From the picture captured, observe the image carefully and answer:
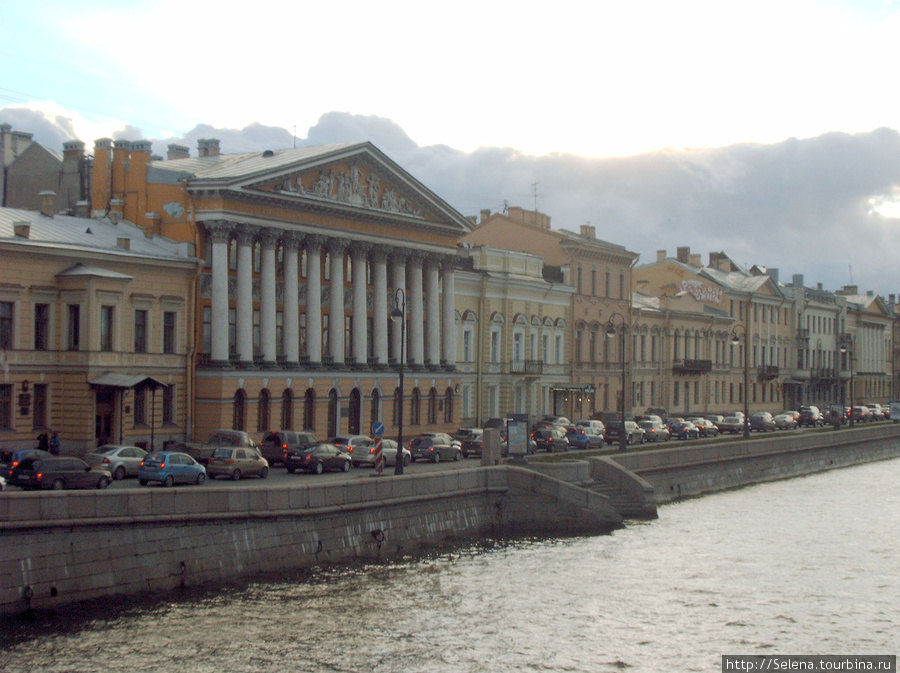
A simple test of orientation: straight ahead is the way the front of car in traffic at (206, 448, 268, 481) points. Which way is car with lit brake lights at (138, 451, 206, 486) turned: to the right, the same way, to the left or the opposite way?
the same way

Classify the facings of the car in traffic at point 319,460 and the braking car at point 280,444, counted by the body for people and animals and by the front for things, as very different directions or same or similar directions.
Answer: same or similar directions

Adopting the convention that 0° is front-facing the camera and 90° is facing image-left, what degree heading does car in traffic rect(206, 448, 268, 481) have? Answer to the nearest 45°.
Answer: approximately 225°

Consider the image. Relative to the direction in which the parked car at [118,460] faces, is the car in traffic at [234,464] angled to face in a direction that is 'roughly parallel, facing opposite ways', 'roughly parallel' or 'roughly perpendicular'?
roughly parallel

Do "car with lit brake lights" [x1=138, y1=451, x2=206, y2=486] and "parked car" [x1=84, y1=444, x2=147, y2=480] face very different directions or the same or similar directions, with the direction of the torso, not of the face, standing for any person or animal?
same or similar directions

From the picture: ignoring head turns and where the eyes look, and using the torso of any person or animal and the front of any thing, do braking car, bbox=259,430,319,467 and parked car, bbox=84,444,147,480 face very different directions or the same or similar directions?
same or similar directions

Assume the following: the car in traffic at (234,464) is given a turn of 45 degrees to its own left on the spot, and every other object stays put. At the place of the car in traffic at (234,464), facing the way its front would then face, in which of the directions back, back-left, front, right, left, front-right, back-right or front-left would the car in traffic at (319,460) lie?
front-right

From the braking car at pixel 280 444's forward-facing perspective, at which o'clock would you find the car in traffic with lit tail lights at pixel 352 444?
the car in traffic with lit tail lights at pixel 352 444 is roughly at 2 o'clock from the braking car at pixel 280 444.

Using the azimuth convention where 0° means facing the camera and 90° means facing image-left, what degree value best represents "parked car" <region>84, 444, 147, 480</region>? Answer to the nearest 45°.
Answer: approximately 225°

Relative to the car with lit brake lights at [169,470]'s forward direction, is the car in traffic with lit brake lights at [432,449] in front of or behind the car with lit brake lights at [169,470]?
in front

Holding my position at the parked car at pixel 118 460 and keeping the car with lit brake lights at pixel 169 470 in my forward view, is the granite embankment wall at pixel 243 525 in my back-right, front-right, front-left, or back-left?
front-right

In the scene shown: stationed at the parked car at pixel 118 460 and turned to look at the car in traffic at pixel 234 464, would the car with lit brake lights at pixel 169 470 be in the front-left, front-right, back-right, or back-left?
front-right

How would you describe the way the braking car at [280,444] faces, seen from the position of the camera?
facing away from the viewer and to the right of the viewer

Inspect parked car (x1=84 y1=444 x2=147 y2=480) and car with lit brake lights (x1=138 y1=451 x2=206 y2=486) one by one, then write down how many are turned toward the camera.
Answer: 0

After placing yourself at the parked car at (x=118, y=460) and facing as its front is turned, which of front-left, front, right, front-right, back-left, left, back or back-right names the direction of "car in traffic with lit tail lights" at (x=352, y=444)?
front

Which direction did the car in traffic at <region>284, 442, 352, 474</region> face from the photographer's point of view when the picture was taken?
facing away from the viewer and to the right of the viewer

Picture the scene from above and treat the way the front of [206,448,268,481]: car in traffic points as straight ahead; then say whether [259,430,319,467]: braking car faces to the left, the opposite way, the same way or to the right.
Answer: the same way
